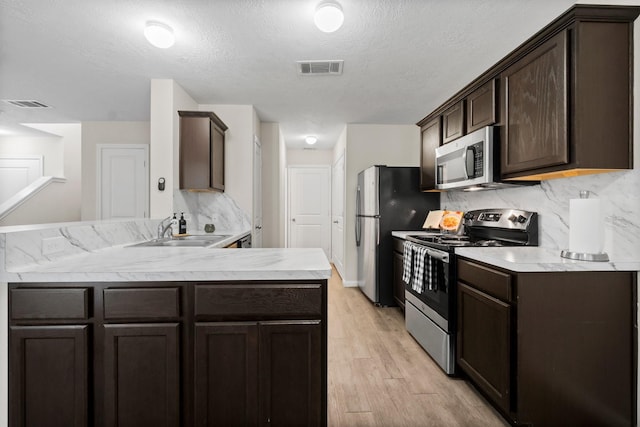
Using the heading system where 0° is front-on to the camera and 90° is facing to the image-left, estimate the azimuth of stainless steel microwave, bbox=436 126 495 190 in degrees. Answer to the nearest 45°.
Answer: approximately 45°

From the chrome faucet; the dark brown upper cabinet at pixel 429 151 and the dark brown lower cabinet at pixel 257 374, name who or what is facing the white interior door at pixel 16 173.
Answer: the dark brown upper cabinet

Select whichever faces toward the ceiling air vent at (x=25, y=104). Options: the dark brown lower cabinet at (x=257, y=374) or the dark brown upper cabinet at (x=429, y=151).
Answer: the dark brown upper cabinet

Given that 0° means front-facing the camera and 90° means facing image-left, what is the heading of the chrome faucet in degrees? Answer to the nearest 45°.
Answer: approximately 270°

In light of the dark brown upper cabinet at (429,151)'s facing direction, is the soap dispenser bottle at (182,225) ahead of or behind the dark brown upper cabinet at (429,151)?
ahead

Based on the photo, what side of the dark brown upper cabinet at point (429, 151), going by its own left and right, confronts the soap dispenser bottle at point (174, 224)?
front

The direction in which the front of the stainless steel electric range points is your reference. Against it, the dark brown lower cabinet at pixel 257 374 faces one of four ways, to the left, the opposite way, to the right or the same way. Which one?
to the left

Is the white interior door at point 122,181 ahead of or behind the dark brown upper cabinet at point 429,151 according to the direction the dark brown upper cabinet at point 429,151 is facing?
ahead

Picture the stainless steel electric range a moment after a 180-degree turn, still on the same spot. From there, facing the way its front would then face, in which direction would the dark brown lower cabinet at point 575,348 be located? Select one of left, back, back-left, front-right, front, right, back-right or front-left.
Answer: right

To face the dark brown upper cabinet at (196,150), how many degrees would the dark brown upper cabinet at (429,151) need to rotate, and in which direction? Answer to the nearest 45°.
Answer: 0° — it already faces it

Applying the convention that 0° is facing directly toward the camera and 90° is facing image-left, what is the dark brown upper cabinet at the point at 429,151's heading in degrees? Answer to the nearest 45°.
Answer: approximately 90°

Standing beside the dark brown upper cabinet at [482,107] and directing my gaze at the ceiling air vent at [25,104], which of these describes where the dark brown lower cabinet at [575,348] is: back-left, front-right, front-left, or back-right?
back-left
